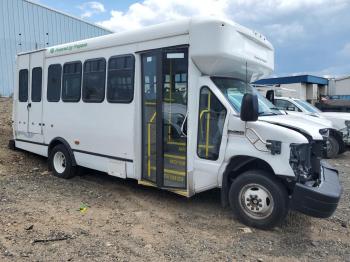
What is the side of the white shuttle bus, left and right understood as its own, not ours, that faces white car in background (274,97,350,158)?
left

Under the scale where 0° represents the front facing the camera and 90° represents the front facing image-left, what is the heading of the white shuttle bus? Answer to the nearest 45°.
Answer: approximately 315°

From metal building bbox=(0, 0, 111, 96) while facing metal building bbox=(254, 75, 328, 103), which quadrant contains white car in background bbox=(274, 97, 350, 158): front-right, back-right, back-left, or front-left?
front-right

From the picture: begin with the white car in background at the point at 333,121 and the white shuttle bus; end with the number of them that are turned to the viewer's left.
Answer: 0

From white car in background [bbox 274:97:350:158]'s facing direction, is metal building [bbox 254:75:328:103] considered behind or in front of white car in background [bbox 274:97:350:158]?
behind

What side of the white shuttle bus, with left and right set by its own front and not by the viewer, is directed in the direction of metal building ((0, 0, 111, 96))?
back

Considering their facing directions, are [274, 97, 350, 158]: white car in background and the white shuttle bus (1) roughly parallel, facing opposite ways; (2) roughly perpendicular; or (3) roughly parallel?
roughly parallel
